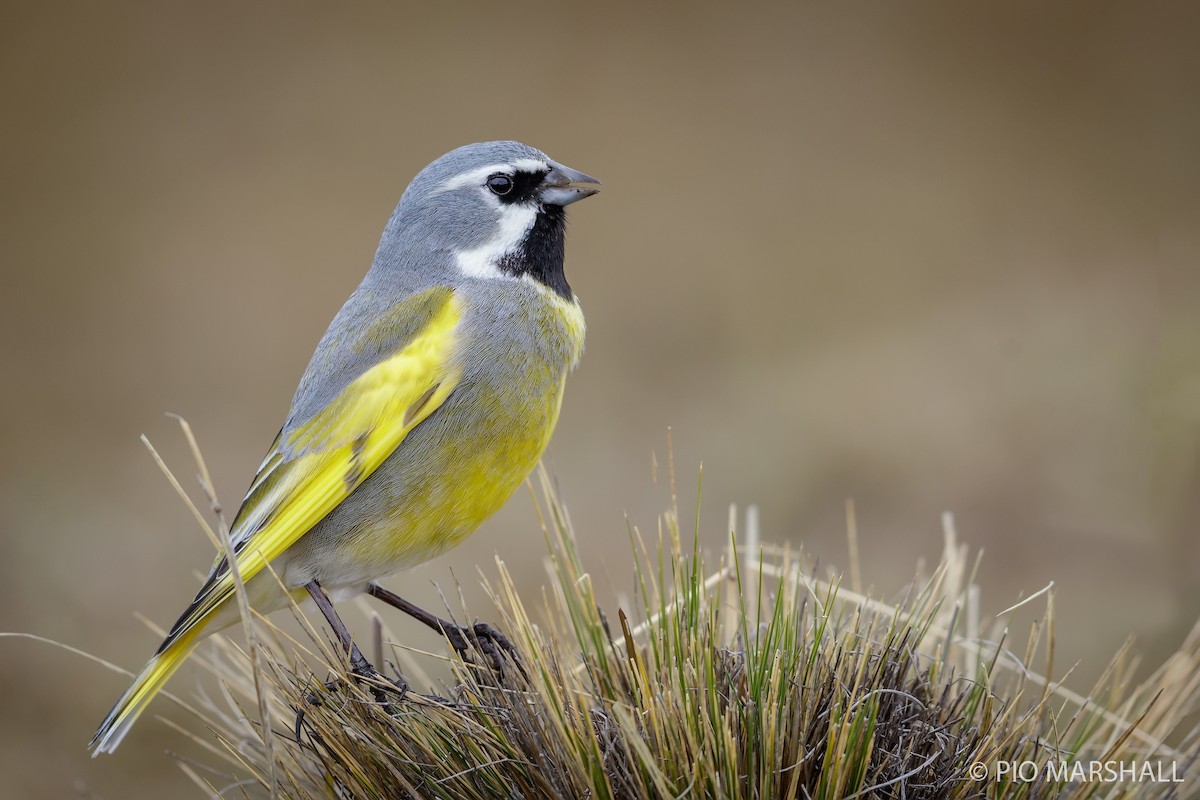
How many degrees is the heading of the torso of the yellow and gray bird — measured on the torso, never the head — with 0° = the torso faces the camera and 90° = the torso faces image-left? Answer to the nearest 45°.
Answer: approximately 270°
